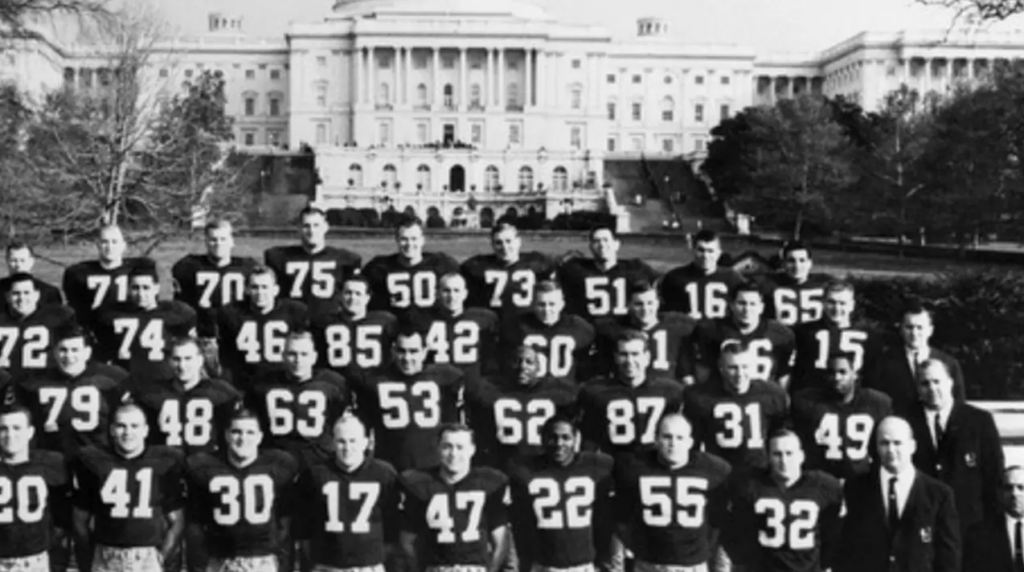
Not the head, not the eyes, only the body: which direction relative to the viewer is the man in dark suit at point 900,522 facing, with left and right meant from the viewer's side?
facing the viewer

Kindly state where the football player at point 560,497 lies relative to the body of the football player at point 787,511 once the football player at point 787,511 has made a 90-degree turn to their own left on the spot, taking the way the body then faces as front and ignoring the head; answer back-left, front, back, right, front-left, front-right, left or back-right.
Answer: back

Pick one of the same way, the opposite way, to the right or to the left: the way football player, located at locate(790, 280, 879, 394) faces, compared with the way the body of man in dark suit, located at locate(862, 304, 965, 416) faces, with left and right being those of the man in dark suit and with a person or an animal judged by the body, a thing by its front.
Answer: the same way

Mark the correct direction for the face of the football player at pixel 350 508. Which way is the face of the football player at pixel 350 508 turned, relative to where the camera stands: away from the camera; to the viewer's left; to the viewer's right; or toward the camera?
toward the camera

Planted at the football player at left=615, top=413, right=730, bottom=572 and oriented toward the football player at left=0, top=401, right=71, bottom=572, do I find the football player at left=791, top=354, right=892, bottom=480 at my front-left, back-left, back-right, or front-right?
back-right

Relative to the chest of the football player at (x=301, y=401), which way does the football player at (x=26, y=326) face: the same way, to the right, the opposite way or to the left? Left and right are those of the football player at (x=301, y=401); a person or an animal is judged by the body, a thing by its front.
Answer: the same way

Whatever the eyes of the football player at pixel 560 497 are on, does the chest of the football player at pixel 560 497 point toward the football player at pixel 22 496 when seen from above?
no

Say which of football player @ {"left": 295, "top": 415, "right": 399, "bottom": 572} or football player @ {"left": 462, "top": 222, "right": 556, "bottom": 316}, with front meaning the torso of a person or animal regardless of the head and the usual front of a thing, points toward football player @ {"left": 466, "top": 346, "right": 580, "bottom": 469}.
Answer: football player @ {"left": 462, "top": 222, "right": 556, "bottom": 316}

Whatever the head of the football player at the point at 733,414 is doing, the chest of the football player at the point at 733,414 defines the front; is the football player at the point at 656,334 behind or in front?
behind

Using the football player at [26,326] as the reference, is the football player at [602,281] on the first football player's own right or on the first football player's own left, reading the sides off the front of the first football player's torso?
on the first football player's own left

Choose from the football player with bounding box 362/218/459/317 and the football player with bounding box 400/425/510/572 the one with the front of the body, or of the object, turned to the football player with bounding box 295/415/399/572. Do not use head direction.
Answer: the football player with bounding box 362/218/459/317

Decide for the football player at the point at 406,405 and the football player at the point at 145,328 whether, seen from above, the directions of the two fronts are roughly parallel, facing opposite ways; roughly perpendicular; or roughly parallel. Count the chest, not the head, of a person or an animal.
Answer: roughly parallel

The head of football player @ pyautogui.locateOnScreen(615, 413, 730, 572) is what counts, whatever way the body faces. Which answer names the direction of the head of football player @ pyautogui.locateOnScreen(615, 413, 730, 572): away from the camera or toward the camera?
toward the camera

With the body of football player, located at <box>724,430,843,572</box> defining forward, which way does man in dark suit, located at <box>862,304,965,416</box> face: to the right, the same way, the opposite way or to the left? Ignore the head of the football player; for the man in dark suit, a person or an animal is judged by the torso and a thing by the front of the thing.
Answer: the same way

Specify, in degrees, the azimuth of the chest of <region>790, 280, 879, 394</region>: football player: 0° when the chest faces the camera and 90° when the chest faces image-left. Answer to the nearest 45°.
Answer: approximately 0°

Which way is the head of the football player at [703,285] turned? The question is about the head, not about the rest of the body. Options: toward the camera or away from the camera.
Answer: toward the camera

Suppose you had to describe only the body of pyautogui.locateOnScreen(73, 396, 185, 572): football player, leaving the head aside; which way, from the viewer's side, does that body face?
toward the camera

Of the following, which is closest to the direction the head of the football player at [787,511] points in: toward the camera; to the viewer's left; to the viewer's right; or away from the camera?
toward the camera

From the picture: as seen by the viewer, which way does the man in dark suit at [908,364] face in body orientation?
toward the camera

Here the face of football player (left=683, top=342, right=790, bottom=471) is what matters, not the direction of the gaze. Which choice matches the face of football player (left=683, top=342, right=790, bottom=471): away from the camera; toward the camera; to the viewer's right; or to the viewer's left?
toward the camera

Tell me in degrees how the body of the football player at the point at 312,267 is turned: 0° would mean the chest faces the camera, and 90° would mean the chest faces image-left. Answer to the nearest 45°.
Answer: approximately 0°
